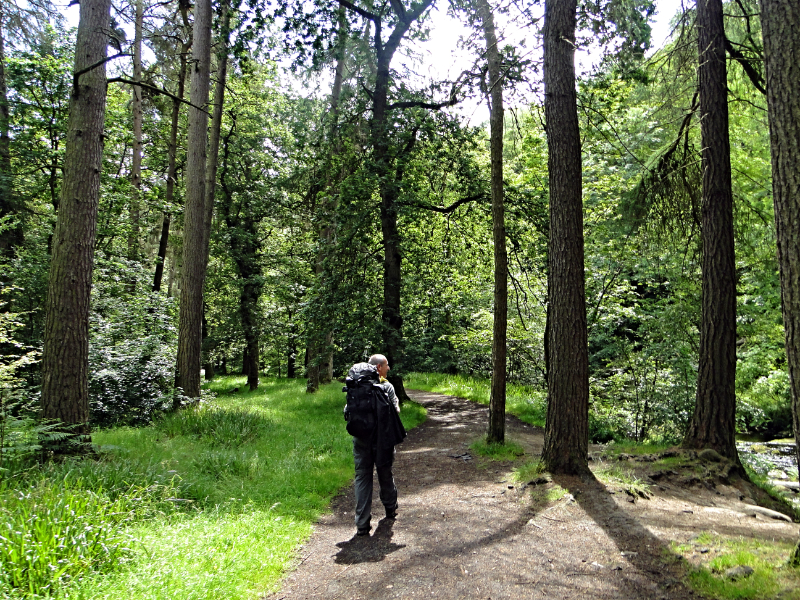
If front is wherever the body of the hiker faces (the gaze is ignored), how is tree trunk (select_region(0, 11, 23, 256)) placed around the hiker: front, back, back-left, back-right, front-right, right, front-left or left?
left

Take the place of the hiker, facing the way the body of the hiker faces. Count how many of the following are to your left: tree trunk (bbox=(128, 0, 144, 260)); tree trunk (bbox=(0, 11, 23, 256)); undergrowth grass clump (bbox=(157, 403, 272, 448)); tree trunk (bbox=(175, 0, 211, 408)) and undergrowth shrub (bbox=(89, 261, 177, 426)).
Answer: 5

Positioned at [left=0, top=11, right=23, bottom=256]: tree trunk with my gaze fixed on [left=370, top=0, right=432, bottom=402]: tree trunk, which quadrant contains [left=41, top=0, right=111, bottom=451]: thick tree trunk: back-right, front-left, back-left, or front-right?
front-right

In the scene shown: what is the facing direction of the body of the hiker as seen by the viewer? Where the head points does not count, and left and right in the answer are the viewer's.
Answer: facing away from the viewer and to the right of the viewer

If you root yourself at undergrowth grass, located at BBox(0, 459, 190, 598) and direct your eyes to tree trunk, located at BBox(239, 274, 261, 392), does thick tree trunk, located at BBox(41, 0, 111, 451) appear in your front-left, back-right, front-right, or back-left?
front-left

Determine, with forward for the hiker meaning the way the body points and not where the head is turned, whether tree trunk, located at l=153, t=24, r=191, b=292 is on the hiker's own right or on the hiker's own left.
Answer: on the hiker's own left

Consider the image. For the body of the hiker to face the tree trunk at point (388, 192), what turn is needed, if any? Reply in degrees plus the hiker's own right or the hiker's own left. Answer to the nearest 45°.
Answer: approximately 45° to the hiker's own left

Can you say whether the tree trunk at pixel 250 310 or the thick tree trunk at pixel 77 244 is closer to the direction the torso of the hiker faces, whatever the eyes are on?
the tree trunk

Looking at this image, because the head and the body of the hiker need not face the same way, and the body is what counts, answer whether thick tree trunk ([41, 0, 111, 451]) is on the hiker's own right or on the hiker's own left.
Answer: on the hiker's own left

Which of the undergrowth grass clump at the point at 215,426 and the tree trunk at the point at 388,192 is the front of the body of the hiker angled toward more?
the tree trunk

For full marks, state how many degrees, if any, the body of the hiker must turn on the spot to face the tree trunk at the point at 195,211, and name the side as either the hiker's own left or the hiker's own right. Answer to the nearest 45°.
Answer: approximately 90° to the hiker's own left

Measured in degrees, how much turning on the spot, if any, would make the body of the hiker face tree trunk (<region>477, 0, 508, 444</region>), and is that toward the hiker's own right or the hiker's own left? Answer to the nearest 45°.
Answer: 0° — they already face it
